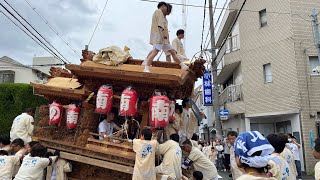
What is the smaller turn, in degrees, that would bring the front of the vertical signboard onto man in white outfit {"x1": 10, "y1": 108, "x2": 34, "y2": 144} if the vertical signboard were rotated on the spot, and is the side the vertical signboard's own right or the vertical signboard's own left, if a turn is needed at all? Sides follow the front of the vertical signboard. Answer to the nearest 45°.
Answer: approximately 45° to the vertical signboard's own right

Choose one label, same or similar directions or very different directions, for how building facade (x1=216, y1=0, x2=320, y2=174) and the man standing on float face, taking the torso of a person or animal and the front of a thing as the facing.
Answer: very different directions

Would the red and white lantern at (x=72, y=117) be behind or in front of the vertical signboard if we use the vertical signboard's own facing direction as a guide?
in front

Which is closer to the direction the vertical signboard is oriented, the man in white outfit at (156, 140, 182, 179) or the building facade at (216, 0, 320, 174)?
the man in white outfit

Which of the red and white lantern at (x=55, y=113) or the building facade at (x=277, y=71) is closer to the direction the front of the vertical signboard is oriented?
the red and white lantern

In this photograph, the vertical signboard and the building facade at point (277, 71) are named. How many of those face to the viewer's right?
0

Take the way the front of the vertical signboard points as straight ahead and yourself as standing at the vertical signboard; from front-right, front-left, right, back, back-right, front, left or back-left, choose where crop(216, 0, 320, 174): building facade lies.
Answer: left

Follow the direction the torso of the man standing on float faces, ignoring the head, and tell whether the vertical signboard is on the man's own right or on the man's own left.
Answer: on the man's own left
